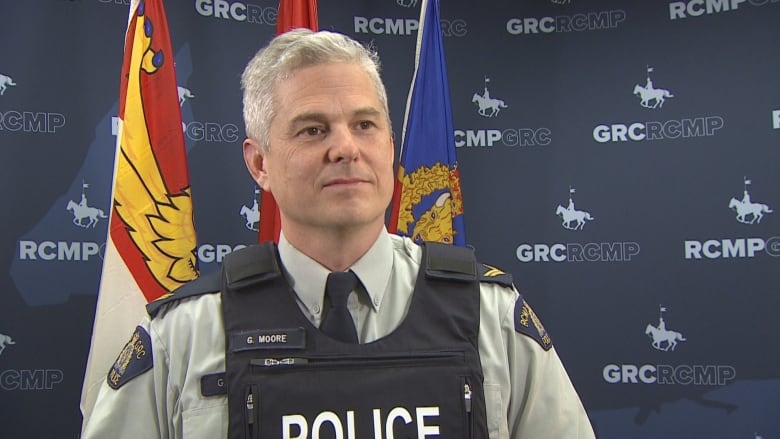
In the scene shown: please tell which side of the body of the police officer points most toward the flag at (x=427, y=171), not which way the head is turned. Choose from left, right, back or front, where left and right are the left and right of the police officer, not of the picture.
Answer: back

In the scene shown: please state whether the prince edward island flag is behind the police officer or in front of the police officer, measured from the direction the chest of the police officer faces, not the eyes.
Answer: behind

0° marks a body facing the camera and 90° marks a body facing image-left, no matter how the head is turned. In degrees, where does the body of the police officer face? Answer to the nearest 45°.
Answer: approximately 0°

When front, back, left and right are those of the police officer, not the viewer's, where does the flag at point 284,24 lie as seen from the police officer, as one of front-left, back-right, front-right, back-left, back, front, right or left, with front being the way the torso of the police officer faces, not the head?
back
